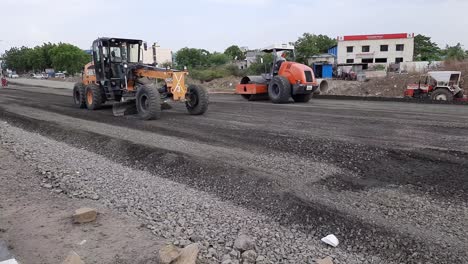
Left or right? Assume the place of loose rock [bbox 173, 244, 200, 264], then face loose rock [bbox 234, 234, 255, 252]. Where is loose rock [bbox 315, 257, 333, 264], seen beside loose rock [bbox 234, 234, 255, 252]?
right

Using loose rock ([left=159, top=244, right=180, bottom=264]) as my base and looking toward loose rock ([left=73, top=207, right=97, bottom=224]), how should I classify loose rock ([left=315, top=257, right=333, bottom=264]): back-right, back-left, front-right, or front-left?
back-right

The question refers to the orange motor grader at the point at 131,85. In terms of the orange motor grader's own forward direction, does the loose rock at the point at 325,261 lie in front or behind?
in front

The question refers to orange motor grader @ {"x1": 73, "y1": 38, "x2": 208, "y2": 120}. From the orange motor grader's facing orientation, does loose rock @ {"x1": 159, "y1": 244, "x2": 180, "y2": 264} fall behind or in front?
in front

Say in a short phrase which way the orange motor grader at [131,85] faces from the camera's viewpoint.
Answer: facing the viewer and to the right of the viewer

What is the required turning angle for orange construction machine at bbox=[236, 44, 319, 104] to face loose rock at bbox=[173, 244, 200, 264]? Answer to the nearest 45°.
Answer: approximately 135° to its left

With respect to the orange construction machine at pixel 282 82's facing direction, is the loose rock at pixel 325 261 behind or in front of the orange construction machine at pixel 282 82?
behind

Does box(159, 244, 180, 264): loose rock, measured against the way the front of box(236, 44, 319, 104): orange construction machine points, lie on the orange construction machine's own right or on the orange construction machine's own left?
on the orange construction machine's own left

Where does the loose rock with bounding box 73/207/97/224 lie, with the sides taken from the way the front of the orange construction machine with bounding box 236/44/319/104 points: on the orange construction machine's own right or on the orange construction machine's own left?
on the orange construction machine's own left

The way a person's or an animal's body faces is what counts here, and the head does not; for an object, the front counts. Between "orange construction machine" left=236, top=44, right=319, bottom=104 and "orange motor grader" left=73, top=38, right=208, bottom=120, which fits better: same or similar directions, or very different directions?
very different directions

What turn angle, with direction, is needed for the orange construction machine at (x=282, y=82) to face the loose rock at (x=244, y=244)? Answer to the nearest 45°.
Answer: approximately 135° to its left

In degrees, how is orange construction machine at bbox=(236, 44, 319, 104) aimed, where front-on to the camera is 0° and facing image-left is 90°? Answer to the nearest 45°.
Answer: approximately 135°
